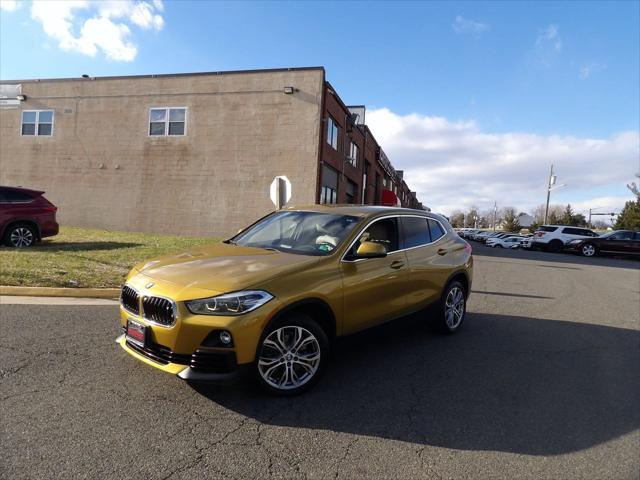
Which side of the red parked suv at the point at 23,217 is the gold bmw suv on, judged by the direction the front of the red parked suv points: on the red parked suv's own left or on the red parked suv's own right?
on the red parked suv's own left

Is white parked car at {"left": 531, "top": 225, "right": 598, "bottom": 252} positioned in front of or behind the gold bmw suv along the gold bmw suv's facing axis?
behind

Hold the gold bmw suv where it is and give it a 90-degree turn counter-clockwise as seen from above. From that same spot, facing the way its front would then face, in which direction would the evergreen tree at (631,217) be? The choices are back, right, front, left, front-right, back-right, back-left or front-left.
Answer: left

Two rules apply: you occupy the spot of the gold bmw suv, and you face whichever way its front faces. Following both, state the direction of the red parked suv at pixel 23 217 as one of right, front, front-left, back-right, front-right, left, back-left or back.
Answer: right

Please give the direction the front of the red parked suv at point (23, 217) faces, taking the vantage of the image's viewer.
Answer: facing to the left of the viewer

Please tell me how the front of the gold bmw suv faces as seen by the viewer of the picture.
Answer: facing the viewer and to the left of the viewer

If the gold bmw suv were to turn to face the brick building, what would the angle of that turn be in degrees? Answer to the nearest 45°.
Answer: approximately 135° to its right

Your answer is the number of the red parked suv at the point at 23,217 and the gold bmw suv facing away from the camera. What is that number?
0

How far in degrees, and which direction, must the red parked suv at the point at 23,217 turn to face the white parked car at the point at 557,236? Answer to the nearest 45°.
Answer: approximately 180°

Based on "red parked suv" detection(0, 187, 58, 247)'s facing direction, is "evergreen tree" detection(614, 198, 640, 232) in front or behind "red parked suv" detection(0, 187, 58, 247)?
behind
